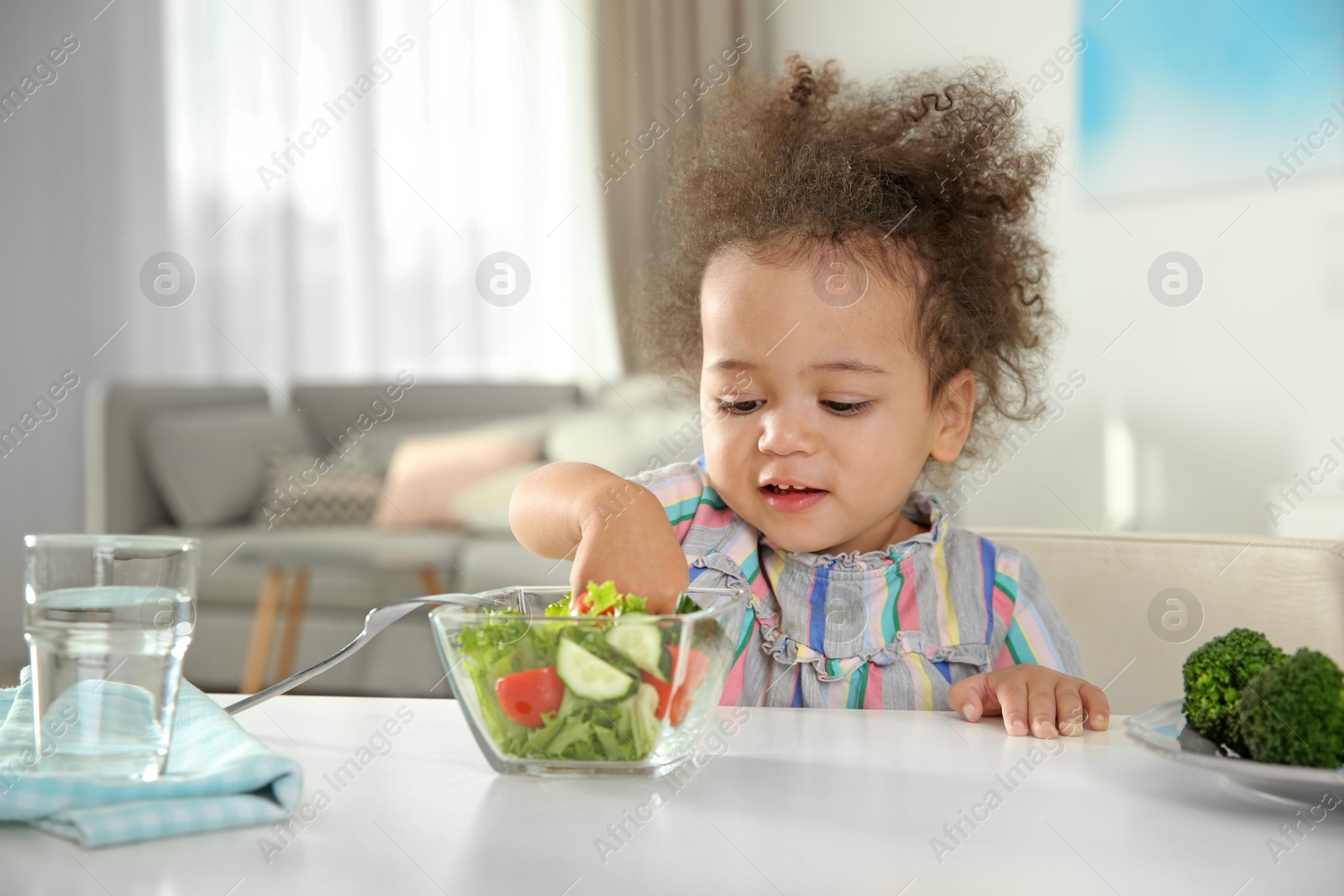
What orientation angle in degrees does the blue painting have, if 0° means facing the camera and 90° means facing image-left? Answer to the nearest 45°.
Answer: approximately 0°

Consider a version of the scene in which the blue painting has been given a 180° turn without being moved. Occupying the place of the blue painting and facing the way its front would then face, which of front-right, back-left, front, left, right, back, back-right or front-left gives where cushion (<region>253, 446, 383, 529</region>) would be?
left

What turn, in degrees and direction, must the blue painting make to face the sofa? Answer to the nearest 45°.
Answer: approximately 90° to its right

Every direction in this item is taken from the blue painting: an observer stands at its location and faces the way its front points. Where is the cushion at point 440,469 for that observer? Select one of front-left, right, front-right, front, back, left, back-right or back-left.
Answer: right

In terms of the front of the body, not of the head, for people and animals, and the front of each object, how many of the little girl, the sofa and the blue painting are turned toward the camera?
3

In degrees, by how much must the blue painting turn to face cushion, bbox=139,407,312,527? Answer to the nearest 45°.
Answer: approximately 90° to its right

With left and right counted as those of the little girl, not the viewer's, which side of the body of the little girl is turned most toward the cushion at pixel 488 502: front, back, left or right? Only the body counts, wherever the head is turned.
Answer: back

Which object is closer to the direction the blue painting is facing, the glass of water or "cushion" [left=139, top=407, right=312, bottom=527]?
the glass of water

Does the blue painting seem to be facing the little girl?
yes
